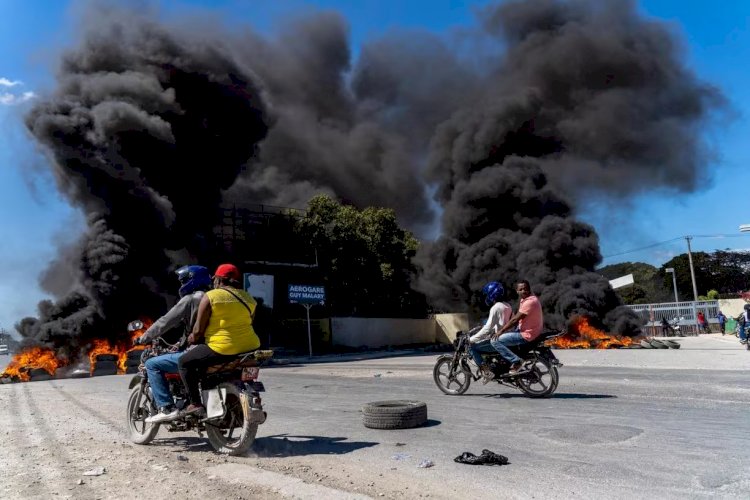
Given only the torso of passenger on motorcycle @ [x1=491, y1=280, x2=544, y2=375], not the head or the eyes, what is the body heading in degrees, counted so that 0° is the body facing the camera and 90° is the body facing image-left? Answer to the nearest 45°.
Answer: approximately 90°

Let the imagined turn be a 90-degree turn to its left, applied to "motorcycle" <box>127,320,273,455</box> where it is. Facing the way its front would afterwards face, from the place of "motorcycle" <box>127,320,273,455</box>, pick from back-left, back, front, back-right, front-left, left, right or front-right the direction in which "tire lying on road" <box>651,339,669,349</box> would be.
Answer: back

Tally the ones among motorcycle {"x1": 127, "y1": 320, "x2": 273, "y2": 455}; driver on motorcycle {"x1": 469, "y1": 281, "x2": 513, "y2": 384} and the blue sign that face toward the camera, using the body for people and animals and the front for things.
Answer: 1

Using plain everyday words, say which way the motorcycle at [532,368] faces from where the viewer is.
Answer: facing to the left of the viewer

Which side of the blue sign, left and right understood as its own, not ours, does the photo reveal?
front

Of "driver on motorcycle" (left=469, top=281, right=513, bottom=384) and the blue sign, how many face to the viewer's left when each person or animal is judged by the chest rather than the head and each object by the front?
1

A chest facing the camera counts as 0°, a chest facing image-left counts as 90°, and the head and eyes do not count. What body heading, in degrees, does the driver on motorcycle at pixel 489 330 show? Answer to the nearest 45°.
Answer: approximately 90°

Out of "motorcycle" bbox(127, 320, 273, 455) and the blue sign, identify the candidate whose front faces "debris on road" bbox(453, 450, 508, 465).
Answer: the blue sign

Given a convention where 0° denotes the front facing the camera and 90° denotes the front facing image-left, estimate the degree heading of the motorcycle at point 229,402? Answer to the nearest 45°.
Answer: approximately 135°

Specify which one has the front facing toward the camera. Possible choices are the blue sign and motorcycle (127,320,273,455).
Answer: the blue sign

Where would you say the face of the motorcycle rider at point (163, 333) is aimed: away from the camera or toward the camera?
away from the camera

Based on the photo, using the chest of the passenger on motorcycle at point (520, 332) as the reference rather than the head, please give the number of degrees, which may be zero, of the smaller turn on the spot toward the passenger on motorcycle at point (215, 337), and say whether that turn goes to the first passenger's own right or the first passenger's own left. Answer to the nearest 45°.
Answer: approximately 45° to the first passenger's own left

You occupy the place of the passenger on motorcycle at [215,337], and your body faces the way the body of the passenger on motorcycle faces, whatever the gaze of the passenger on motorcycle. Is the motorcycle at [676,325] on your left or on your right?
on your right
